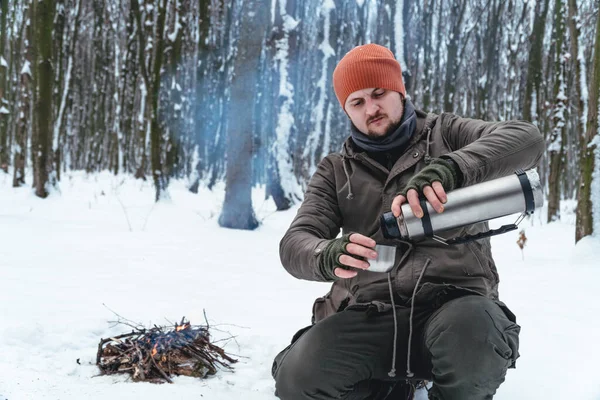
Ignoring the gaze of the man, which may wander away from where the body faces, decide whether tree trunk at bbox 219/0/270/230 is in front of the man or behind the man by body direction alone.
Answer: behind

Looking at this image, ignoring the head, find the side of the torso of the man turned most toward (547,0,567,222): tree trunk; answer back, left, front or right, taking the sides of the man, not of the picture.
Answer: back

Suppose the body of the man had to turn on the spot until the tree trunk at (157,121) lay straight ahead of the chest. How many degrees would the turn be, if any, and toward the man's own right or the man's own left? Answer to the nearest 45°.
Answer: approximately 135° to the man's own right

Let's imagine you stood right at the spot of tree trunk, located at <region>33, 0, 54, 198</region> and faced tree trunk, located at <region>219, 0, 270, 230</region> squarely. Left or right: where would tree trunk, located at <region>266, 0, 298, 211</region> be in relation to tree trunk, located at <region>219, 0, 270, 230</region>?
left

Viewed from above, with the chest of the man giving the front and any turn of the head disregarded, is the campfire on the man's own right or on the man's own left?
on the man's own right

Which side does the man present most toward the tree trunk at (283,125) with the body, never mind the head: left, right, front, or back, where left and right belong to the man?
back

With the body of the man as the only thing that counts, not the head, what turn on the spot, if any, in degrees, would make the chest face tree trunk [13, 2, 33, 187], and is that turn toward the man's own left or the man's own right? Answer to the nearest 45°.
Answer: approximately 135° to the man's own right

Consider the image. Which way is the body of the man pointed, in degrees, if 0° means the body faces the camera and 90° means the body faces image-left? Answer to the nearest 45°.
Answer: approximately 0°

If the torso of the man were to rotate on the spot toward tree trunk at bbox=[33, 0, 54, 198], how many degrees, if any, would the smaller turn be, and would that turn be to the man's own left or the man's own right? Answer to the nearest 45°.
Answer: approximately 135° to the man's own right

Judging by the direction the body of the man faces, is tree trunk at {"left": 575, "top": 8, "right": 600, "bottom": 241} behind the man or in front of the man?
behind
